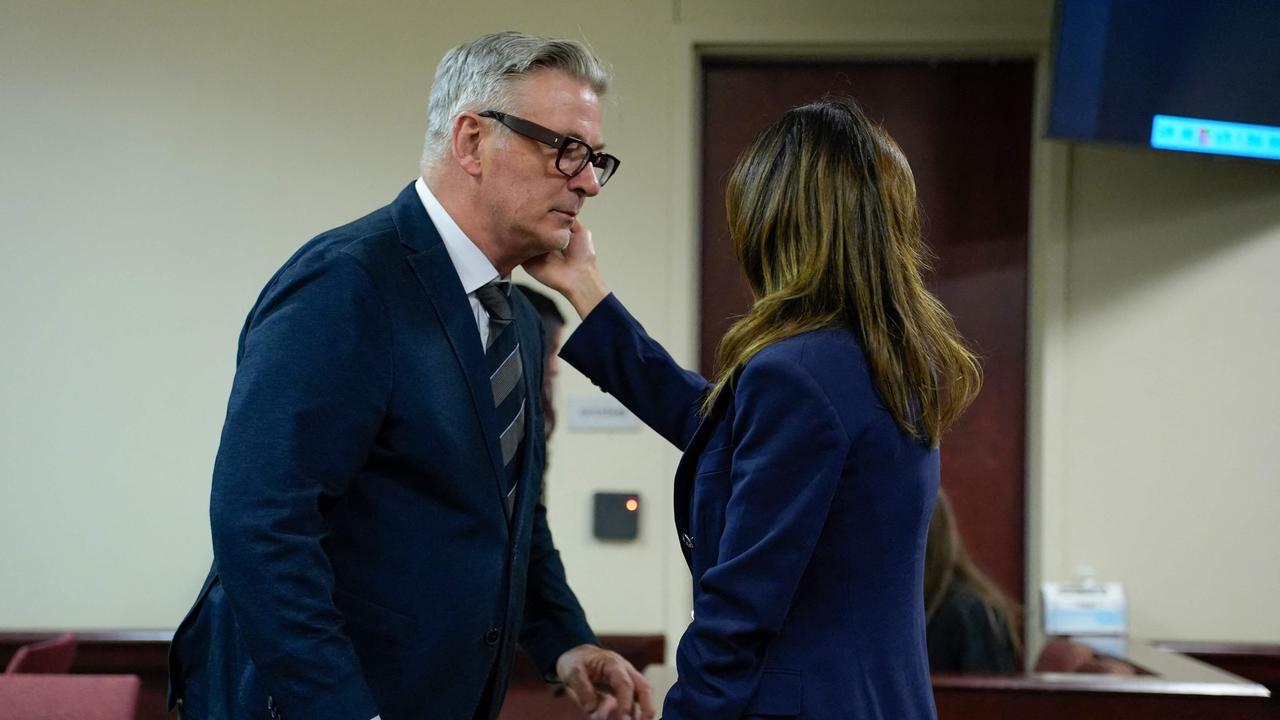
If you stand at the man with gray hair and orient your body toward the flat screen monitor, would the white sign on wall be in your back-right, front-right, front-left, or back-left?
front-left

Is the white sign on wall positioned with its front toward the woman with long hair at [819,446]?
yes

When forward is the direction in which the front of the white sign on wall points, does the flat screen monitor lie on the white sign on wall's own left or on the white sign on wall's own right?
on the white sign on wall's own left

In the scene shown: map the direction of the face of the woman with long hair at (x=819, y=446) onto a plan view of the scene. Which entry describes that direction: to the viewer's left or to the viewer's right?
to the viewer's left

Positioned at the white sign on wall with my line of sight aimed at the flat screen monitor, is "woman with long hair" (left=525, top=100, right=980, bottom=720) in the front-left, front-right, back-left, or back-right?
front-right

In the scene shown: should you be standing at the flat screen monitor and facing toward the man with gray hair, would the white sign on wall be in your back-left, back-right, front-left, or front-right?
front-right

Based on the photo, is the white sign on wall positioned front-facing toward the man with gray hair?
yes

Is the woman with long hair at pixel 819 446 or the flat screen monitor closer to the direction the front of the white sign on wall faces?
the woman with long hair

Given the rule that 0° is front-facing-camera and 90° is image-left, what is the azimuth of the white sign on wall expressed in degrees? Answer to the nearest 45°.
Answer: approximately 0°
